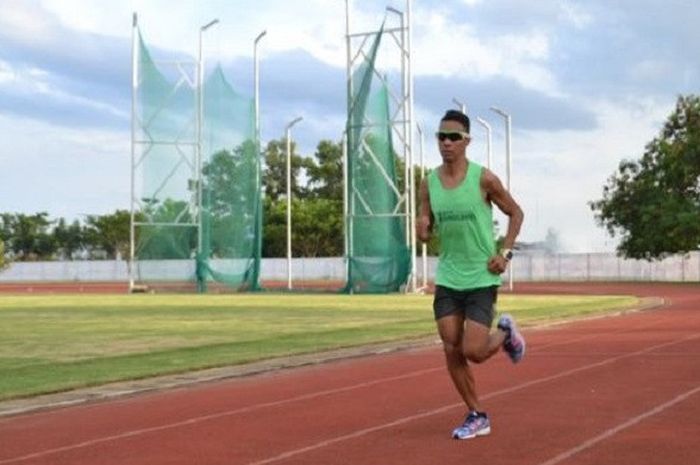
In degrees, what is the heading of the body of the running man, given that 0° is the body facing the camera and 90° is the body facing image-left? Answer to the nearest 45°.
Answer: approximately 45°
